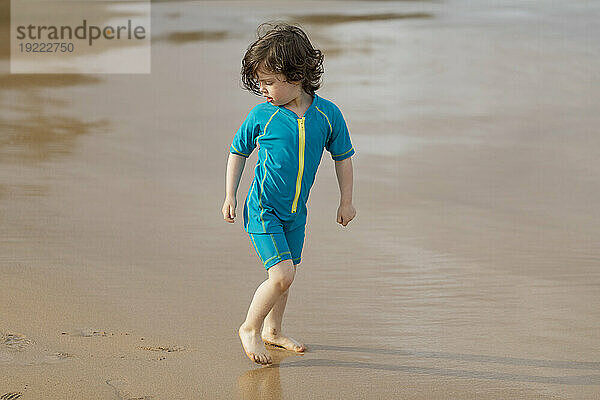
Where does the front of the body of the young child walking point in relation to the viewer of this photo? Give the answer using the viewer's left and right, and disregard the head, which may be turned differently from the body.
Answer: facing the viewer and to the right of the viewer

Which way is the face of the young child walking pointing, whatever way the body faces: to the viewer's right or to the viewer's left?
to the viewer's left
